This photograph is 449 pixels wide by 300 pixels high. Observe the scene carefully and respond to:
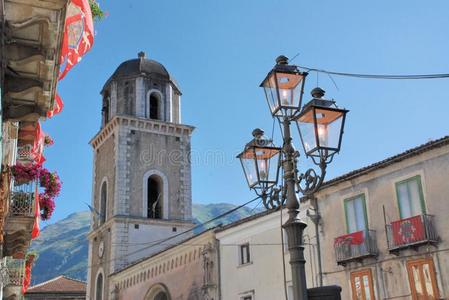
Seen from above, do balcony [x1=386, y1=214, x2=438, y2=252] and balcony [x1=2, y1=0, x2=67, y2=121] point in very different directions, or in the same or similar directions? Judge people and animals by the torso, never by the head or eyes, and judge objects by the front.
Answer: very different directions

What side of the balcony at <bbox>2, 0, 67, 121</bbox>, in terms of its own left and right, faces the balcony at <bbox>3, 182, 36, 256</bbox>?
left

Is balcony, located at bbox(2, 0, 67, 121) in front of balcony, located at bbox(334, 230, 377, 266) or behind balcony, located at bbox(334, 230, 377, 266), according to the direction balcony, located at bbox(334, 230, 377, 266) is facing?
in front

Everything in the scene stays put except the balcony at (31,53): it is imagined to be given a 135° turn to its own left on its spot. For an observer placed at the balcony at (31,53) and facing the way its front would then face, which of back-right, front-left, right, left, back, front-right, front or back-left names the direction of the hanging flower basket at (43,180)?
front-right

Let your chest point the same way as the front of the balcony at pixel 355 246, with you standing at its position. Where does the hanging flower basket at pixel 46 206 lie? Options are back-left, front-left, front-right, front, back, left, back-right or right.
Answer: front

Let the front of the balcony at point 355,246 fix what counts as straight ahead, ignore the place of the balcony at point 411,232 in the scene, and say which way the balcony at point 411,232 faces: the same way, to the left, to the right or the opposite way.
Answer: the same way

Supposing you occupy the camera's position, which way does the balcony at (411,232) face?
facing the viewer and to the left of the viewer

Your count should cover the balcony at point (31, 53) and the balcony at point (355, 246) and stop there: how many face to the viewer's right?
1

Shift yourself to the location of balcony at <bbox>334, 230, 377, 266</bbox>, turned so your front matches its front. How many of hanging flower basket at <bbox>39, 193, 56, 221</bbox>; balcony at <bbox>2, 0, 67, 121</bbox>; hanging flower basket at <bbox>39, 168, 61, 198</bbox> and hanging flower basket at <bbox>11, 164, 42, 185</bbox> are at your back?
0

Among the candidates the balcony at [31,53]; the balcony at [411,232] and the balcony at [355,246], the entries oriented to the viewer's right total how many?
1

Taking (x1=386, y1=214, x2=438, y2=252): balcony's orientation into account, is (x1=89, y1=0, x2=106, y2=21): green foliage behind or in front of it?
in front

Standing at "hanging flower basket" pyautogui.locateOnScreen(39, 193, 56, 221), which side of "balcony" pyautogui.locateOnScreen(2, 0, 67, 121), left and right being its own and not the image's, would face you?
left

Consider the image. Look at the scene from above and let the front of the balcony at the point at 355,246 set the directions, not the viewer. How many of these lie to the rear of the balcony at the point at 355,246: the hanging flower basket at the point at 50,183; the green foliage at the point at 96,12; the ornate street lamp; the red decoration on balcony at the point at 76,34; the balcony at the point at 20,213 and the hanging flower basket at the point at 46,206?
0

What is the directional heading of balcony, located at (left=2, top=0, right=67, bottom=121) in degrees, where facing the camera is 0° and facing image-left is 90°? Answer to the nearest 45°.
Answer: approximately 270°

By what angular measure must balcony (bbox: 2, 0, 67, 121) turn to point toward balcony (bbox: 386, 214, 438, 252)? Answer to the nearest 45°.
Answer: approximately 45° to its left
